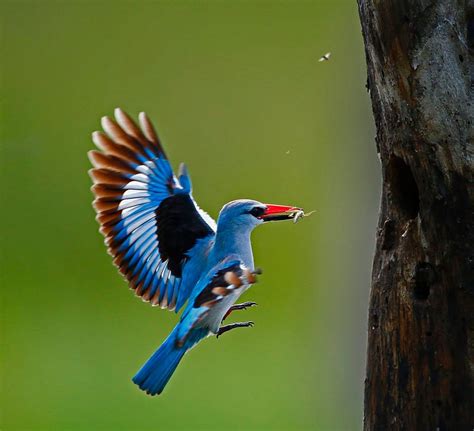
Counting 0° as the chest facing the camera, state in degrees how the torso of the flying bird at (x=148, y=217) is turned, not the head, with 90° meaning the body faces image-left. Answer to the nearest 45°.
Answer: approximately 270°

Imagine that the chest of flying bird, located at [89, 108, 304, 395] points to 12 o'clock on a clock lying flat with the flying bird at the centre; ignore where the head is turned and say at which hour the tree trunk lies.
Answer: The tree trunk is roughly at 1 o'clock from the flying bird.
